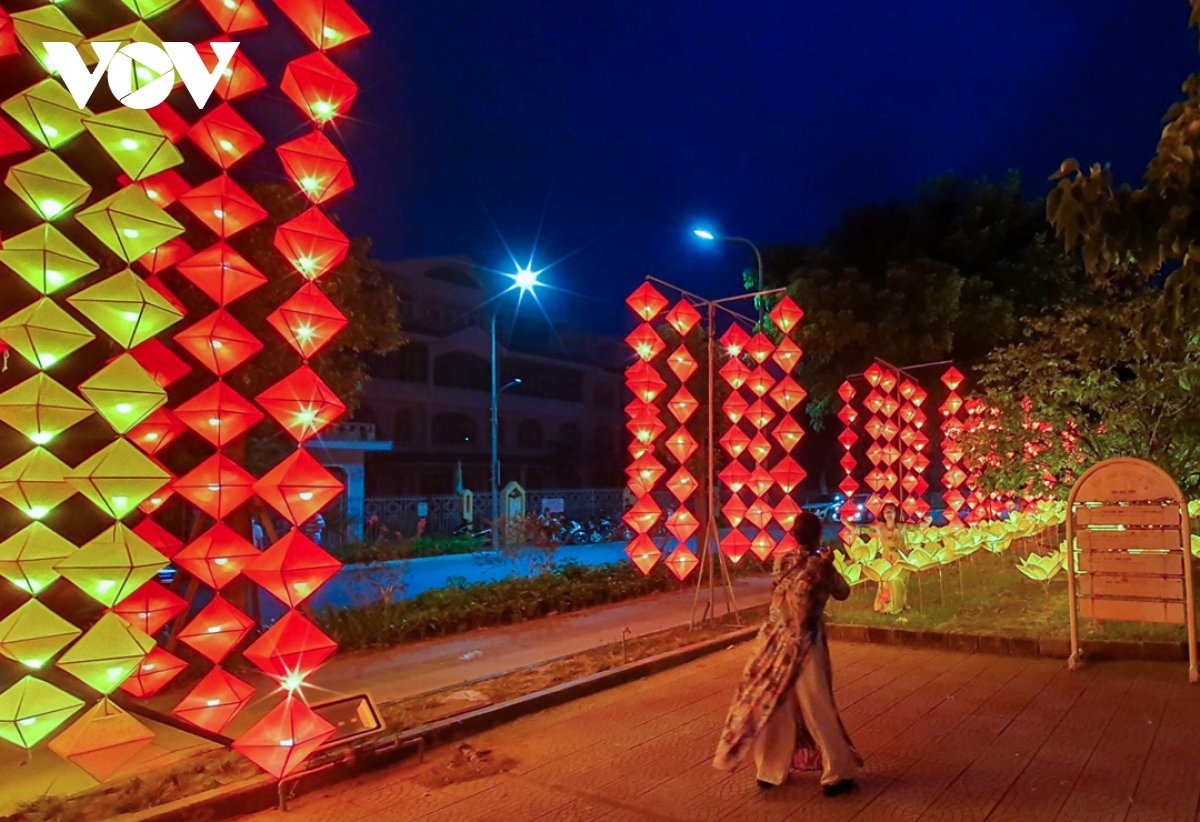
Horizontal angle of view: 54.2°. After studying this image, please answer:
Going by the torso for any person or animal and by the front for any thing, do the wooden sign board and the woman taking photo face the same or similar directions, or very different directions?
very different directions

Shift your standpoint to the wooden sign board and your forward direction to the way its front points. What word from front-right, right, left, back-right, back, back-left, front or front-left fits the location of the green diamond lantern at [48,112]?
front-right

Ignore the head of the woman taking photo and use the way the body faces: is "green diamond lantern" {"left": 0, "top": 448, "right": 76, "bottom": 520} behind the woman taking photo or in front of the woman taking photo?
behind

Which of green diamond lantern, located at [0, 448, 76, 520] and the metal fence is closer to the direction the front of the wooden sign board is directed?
the green diamond lantern

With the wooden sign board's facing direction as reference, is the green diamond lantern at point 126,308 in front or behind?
in front

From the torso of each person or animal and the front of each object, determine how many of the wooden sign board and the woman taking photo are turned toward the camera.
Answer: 1

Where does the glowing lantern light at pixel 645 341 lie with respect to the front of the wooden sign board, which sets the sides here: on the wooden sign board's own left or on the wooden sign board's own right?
on the wooden sign board's own right

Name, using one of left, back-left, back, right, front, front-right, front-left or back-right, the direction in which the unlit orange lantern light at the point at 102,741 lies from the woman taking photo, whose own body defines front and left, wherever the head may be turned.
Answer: back-left

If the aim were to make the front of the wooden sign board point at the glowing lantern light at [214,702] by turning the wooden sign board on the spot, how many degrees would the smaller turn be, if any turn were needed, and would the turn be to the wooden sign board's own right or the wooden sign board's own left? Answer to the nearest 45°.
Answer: approximately 45° to the wooden sign board's own right

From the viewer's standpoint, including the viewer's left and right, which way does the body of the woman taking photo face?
facing away from the viewer and to the right of the viewer

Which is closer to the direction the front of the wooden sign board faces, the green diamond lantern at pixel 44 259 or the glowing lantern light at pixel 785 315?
the green diamond lantern

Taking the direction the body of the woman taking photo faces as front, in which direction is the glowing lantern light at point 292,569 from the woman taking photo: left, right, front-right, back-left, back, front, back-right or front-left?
back-left
